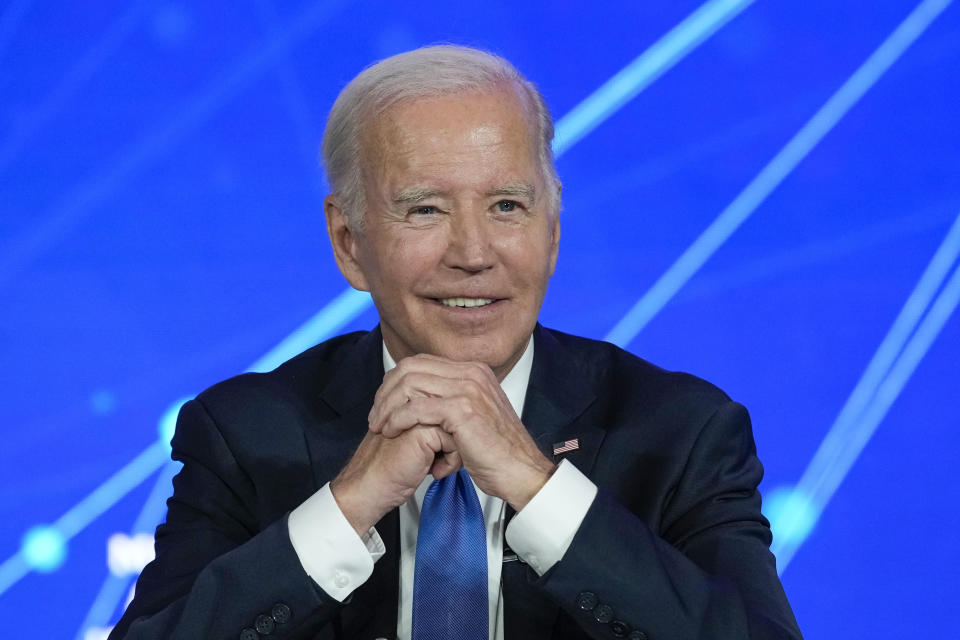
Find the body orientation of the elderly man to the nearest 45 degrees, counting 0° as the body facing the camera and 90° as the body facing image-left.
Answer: approximately 0°
